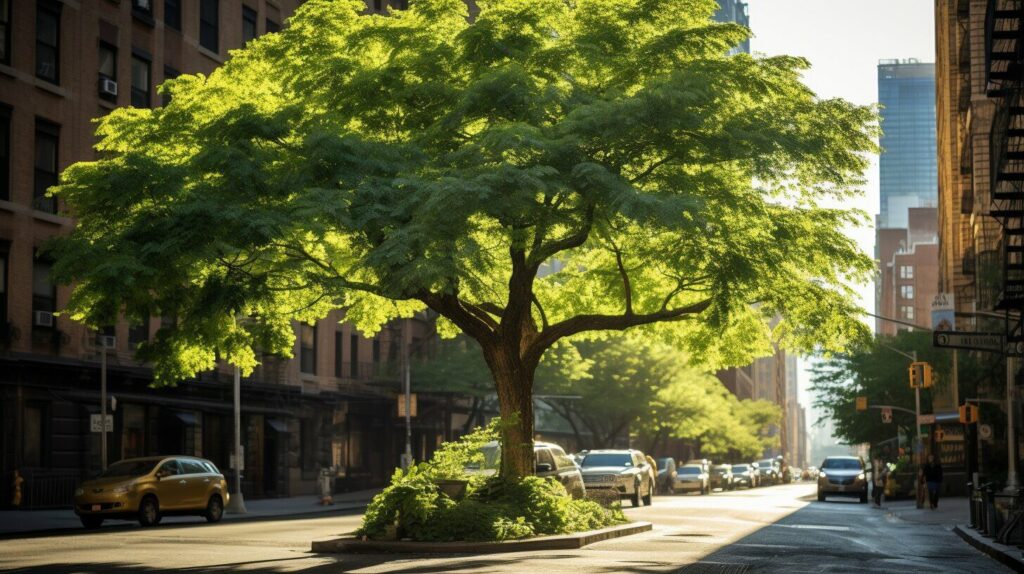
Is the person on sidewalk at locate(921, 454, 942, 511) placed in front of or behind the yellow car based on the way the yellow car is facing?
behind

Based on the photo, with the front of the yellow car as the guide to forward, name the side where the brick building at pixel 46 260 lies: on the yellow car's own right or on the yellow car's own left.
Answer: on the yellow car's own right

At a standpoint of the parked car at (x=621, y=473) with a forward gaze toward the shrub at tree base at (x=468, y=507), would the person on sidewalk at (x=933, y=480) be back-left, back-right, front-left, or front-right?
back-left

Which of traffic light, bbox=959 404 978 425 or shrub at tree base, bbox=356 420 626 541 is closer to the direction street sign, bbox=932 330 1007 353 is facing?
the shrub at tree base

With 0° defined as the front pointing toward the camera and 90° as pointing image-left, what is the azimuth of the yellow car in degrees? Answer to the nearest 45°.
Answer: approximately 45°

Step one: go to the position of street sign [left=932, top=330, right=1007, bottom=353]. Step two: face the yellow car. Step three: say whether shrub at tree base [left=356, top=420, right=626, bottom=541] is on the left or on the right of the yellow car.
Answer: left

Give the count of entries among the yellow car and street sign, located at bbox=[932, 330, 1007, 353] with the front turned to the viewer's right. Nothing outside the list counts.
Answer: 0

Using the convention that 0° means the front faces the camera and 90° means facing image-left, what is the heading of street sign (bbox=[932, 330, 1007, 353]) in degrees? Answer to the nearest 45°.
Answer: approximately 0°

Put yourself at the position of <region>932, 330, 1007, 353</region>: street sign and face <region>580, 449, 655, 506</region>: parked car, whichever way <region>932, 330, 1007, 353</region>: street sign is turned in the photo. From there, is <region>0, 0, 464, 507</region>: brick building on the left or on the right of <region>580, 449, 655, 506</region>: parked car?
left

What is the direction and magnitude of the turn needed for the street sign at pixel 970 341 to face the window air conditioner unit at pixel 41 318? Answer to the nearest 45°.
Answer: approximately 90° to its right
